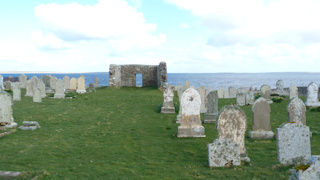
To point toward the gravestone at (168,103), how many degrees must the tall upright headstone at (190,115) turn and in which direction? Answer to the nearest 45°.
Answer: approximately 180°

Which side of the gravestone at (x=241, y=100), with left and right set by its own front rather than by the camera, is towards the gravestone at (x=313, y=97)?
left

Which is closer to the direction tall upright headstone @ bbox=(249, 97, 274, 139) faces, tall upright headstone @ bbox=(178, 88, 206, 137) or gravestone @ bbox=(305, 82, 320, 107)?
the tall upright headstone

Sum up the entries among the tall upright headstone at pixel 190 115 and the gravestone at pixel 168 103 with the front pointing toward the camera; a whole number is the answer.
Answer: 2

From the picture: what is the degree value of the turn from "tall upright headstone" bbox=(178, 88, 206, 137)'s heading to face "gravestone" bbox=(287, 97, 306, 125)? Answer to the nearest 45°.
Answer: approximately 90° to its left
